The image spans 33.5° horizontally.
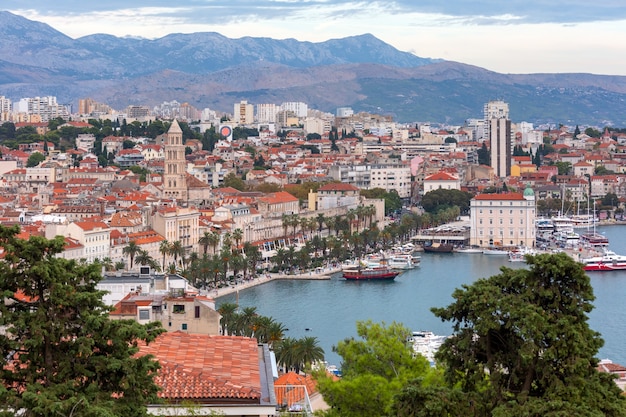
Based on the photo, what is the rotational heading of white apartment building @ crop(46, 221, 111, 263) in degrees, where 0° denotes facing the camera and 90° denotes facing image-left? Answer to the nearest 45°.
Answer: approximately 315°

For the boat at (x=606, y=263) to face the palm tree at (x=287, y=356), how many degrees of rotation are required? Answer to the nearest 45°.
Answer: approximately 90° to its left

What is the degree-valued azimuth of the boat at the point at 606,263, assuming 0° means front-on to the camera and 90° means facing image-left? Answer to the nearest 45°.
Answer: approximately 90°

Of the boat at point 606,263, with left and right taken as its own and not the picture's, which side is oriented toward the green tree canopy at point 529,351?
left
